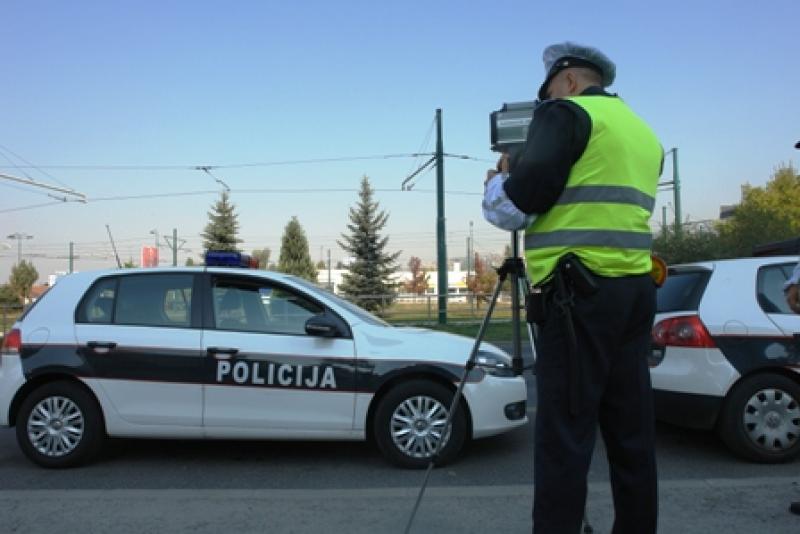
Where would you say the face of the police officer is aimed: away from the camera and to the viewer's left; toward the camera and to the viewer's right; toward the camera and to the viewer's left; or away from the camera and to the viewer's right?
away from the camera and to the viewer's left

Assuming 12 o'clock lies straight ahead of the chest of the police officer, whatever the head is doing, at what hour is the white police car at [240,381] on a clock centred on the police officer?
The white police car is roughly at 12 o'clock from the police officer.

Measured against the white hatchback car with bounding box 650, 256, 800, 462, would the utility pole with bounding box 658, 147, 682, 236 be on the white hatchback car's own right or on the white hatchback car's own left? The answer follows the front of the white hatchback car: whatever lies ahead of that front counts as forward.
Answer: on the white hatchback car's own left

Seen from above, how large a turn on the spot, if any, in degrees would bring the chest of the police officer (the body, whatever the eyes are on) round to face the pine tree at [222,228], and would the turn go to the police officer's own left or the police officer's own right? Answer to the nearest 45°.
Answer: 0° — they already face it

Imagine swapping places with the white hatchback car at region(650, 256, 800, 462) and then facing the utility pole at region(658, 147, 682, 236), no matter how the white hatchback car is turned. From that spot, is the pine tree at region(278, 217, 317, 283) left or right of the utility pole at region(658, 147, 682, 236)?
left

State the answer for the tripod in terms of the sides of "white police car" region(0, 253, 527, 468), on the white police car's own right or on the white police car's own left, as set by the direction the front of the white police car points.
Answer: on the white police car's own right

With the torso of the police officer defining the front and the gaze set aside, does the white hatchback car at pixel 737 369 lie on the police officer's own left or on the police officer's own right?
on the police officer's own right

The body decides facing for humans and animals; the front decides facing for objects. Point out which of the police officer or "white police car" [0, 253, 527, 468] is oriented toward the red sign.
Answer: the police officer

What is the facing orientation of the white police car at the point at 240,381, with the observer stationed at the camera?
facing to the right of the viewer

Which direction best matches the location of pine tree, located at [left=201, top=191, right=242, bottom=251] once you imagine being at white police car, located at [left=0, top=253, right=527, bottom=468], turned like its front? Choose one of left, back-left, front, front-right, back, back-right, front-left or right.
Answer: left

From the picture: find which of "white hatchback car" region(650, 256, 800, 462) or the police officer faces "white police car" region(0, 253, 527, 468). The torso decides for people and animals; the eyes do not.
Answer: the police officer

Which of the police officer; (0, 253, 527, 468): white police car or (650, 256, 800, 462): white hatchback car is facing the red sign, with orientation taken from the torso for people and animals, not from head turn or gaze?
the police officer
